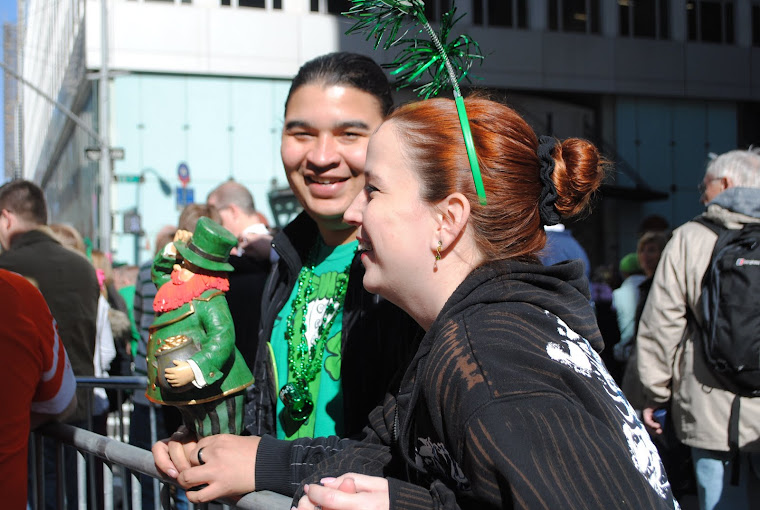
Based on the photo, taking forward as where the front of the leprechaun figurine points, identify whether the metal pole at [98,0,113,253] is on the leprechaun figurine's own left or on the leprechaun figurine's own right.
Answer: on the leprechaun figurine's own right

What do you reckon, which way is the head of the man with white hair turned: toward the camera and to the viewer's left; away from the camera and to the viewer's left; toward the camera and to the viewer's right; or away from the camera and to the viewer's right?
away from the camera and to the viewer's left

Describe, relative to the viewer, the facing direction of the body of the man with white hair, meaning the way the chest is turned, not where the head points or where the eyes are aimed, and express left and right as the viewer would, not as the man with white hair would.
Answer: facing away from the viewer and to the left of the viewer

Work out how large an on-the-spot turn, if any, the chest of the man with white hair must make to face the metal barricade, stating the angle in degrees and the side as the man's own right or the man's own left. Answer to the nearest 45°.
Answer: approximately 90° to the man's own left

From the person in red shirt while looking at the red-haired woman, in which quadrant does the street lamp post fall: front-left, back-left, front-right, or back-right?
back-left

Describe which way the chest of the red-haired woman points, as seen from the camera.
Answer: to the viewer's left

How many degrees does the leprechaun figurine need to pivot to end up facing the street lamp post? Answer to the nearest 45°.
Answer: approximately 135° to its right
